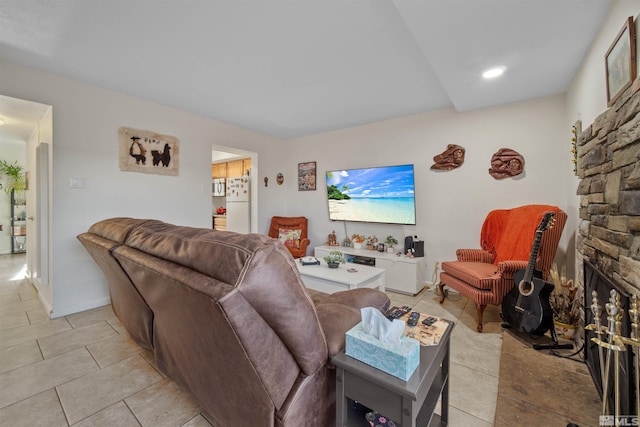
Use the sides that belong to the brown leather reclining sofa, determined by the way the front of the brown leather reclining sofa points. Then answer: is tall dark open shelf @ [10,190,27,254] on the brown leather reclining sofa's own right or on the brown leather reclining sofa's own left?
on the brown leather reclining sofa's own left

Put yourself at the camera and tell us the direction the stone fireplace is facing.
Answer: facing to the left of the viewer

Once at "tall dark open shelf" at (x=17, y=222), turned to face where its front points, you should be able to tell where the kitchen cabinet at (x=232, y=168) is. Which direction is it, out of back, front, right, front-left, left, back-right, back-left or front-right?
front-left

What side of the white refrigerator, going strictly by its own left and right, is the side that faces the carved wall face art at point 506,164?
left

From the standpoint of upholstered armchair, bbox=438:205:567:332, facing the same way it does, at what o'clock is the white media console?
The white media console is roughly at 2 o'clock from the upholstered armchair.

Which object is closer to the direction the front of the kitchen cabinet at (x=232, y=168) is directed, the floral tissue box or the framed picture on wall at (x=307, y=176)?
the floral tissue box

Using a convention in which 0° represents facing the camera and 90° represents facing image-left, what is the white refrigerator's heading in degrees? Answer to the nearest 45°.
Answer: approximately 45°

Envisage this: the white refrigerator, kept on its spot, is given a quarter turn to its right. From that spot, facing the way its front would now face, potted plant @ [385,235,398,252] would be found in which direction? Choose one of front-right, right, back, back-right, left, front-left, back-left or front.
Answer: back

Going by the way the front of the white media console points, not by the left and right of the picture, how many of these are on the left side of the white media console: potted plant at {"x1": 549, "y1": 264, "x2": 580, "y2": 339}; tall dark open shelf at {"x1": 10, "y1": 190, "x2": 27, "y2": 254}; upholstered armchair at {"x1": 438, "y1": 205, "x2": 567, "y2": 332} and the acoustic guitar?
3

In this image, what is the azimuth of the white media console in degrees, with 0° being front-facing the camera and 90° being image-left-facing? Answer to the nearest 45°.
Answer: approximately 45°

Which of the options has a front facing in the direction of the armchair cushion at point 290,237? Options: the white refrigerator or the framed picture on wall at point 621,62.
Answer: the framed picture on wall

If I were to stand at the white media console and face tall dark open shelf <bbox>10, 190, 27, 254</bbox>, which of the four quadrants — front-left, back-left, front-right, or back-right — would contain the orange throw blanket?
back-left

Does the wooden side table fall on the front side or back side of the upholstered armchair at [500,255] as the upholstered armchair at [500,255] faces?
on the front side

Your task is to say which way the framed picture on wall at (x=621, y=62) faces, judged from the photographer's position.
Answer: facing to the left of the viewer

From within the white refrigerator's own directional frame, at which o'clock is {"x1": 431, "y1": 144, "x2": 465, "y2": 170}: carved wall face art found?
The carved wall face art is roughly at 9 o'clock from the white refrigerator.
